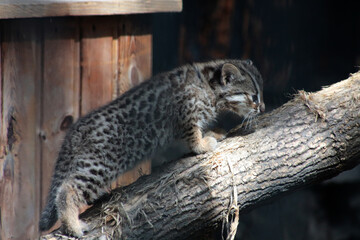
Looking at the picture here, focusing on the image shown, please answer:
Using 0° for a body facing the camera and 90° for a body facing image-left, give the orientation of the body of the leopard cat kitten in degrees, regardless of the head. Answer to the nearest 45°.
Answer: approximately 270°

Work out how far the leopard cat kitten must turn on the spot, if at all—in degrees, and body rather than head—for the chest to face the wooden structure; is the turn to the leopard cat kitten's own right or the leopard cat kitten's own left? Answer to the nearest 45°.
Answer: approximately 135° to the leopard cat kitten's own left
